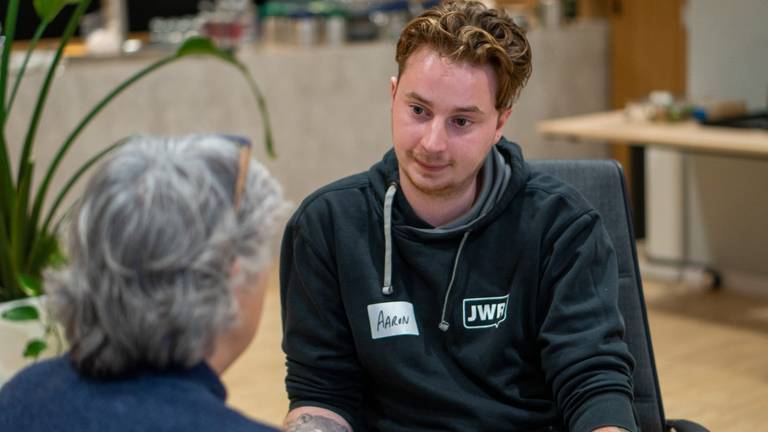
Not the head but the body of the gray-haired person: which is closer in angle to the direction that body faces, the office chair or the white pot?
the office chair

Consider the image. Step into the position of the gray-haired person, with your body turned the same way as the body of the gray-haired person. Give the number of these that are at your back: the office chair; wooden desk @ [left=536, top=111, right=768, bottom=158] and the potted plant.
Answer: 0

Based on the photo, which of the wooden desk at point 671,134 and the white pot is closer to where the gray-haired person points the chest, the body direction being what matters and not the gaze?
the wooden desk

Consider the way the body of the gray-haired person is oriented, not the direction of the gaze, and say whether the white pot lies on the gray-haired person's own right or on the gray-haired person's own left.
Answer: on the gray-haired person's own left

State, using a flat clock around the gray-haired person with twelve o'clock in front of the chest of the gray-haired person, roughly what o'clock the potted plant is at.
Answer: The potted plant is roughly at 10 o'clock from the gray-haired person.

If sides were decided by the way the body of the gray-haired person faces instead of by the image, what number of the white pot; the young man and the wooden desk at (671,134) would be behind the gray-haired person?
0

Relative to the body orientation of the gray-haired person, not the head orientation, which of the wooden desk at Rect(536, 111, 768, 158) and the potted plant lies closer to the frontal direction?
the wooden desk

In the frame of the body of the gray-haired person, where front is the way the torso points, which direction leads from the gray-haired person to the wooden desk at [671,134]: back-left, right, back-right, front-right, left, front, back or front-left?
front

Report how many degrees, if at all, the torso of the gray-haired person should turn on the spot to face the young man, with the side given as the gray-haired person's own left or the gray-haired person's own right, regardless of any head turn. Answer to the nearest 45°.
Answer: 0° — they already face them

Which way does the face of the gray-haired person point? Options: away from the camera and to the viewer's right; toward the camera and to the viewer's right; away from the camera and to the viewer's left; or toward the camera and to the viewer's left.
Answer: away from the camera and to the viewer's right

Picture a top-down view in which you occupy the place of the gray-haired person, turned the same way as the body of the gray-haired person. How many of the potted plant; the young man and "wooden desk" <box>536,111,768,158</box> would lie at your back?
0

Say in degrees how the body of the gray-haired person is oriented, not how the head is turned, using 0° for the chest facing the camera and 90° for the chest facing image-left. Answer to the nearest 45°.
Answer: approximately 225°

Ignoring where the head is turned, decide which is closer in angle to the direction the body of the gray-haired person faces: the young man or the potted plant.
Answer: the young man

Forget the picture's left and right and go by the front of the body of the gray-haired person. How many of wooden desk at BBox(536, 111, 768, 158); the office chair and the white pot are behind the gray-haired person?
0

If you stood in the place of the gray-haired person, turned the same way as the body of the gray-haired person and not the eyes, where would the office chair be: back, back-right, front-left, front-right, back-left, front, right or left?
front
